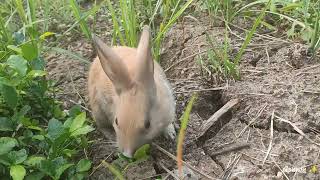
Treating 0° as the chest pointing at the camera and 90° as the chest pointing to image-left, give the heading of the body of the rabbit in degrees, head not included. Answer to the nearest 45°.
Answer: approximately 0°

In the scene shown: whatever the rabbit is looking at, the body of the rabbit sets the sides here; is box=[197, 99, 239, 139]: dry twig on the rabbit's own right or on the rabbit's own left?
on the rabbit's own left
